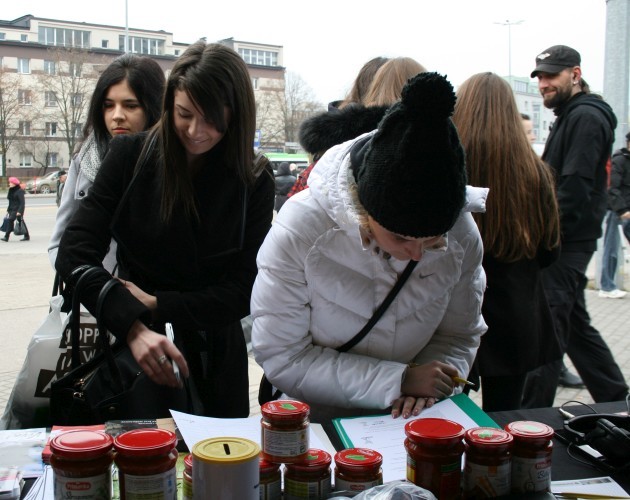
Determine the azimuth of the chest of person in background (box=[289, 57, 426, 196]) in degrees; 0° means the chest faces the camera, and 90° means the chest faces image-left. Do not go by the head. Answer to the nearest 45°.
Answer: approximately 180°

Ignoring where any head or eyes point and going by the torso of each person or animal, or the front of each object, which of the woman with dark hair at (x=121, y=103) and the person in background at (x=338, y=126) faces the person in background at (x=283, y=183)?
the person in background at (x=338, y=126)

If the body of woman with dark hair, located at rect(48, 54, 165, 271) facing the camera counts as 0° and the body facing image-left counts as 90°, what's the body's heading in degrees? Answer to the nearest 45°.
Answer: approximately 45°

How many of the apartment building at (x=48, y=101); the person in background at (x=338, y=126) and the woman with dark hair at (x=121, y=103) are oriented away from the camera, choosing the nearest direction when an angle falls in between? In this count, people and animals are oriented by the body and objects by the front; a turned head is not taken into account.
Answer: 1

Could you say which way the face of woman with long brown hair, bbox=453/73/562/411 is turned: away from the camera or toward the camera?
away from the camera

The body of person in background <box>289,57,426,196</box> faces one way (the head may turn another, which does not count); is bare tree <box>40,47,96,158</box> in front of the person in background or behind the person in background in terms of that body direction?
in front

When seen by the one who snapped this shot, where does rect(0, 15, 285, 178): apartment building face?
facing the viewer and to the right of the viewer

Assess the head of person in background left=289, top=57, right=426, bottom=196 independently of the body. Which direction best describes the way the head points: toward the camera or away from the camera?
away from the camera

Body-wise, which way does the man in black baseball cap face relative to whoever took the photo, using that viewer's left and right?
facing to the left of the viewer

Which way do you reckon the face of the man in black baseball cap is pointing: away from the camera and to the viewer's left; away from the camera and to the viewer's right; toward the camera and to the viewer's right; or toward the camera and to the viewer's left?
toward the camera and to the viewer's left

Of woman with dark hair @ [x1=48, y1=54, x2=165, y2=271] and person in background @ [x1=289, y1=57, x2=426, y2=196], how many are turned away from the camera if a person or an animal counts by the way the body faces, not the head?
1
